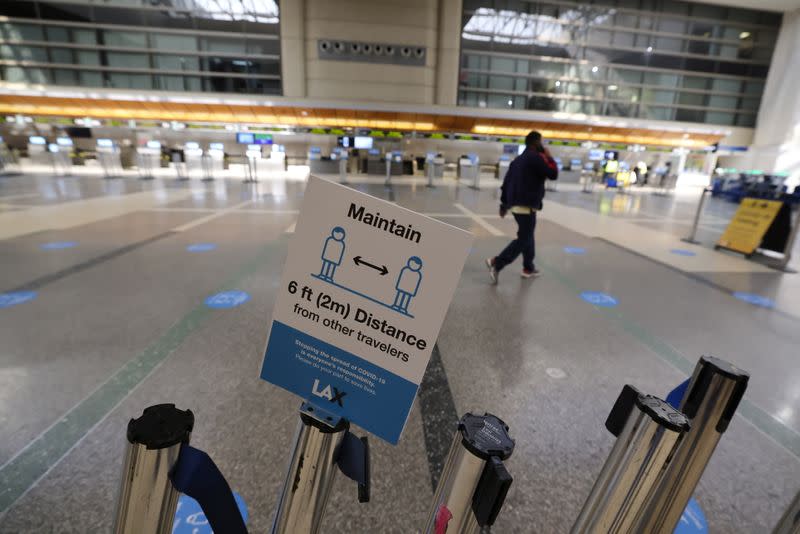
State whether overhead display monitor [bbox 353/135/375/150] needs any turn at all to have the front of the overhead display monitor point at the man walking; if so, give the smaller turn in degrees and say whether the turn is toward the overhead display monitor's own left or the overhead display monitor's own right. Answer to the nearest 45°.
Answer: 0° — it already faces them

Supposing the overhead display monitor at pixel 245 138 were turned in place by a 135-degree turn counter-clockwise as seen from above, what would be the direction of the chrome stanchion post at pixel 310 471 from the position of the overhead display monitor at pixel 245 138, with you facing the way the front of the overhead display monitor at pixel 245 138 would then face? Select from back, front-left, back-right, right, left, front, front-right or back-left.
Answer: back-right

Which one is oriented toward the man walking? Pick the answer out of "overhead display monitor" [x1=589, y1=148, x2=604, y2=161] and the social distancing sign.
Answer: the overhead display monitor

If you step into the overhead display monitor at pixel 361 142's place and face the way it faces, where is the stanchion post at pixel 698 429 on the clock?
The stanchion post is roughly at 12 o'clock from the overhead display monitor.

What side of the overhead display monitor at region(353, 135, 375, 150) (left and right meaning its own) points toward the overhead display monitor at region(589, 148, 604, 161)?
left

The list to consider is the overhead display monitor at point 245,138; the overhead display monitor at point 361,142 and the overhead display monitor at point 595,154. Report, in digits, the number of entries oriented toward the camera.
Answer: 3

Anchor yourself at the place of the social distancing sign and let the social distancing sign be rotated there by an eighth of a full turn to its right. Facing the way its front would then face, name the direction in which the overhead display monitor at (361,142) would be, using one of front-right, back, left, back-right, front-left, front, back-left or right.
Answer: back-right

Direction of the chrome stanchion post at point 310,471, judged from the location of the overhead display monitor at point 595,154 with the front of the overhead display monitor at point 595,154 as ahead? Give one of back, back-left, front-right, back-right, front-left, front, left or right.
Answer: front

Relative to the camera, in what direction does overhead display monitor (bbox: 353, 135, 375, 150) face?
facing the viewer

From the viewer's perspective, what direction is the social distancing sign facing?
toward the camera

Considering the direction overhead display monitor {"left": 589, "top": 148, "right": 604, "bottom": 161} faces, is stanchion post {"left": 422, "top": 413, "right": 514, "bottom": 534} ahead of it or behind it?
ahead

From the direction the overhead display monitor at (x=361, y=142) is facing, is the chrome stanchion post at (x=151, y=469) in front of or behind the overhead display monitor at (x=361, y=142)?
in front

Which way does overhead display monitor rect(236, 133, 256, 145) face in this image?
toward the camera

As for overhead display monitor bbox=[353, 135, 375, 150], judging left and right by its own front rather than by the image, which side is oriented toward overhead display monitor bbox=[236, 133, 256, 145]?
right

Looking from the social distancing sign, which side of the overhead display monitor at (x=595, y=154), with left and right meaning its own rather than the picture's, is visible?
front

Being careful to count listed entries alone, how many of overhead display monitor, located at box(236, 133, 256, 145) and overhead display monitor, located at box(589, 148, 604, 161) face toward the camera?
2
